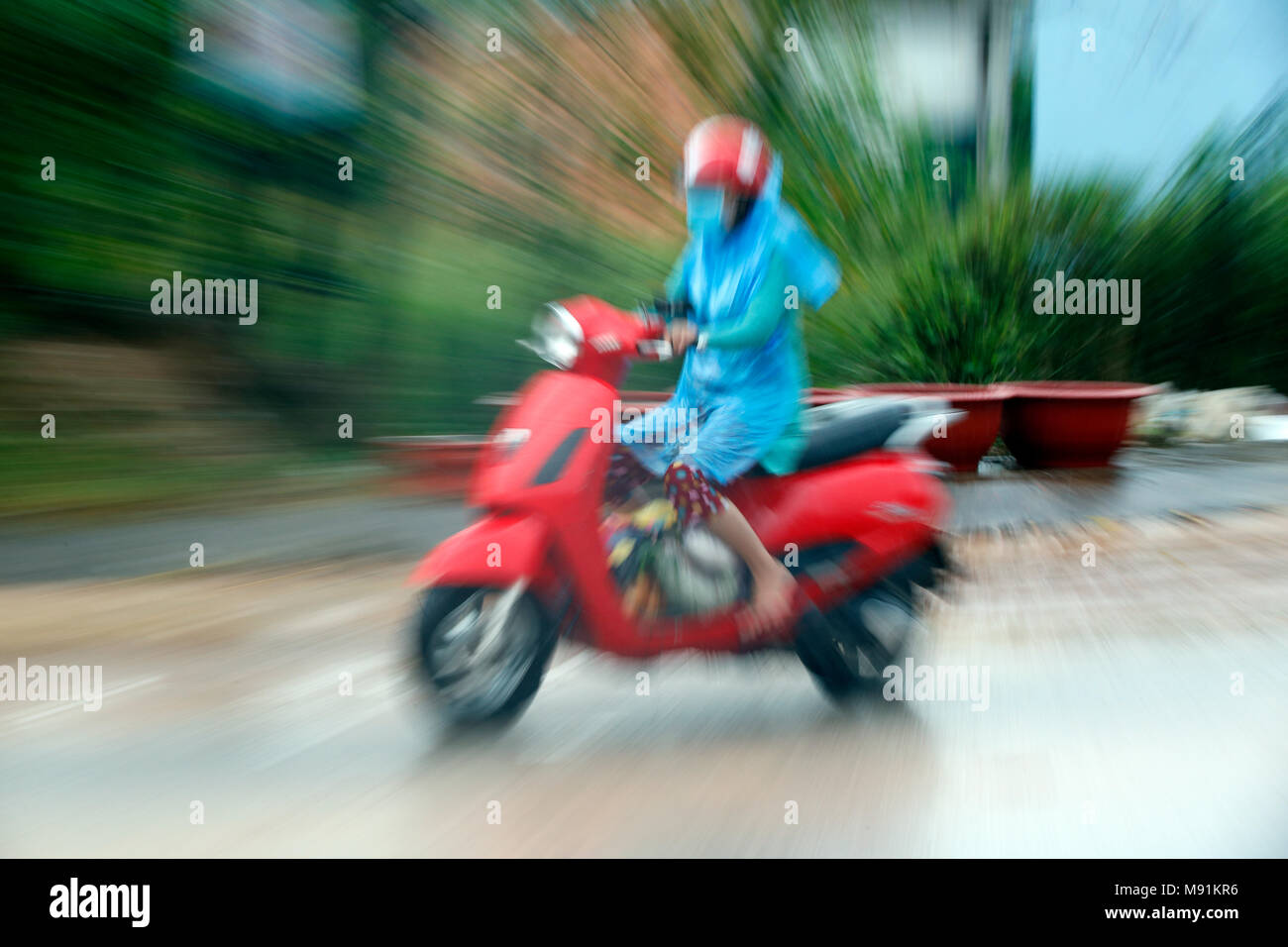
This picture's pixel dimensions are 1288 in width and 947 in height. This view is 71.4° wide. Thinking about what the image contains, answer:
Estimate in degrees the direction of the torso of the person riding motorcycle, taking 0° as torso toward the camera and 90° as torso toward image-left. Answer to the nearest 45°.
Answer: approximately 45°

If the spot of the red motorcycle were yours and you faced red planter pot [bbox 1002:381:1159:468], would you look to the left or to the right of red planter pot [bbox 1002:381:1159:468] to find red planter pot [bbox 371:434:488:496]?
left

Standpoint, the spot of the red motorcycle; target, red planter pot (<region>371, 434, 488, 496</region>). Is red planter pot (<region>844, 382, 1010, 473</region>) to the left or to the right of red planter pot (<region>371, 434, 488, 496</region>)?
right

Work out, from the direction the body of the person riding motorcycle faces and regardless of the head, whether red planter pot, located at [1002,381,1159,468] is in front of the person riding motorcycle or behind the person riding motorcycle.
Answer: behind

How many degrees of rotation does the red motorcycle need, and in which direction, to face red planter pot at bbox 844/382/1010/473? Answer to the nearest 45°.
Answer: approximately 180°

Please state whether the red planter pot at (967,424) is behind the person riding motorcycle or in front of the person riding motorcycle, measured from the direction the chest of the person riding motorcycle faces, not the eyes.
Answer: behind

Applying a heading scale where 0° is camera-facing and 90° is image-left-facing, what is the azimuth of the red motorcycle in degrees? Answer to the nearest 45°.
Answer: approximately 45°
